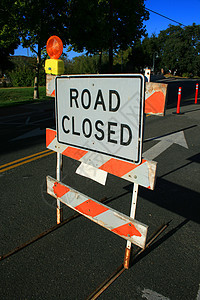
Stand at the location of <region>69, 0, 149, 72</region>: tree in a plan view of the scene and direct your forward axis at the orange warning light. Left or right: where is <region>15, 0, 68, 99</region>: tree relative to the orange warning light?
right

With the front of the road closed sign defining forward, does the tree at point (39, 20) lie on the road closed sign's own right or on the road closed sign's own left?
on the road closed sign's own right

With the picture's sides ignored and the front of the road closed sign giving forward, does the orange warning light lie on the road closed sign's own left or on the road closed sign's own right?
on the road closed sign's own right

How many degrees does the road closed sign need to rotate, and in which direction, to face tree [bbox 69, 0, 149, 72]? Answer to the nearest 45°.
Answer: approximately 135° to its right

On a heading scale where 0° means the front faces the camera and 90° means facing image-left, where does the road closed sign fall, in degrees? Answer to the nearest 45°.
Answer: approximately 45°
